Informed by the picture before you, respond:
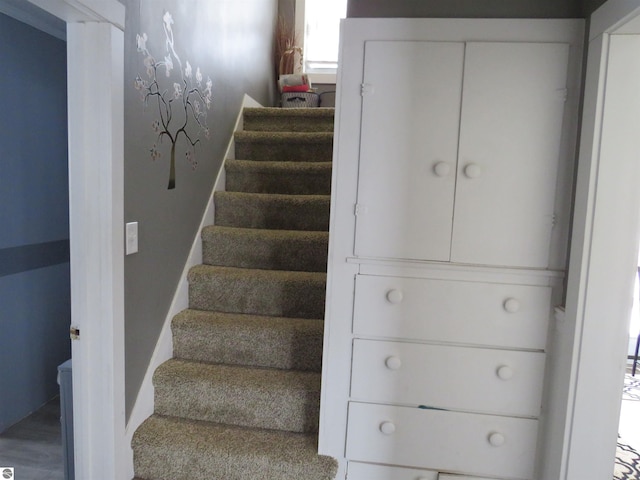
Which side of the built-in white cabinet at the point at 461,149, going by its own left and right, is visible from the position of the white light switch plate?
right

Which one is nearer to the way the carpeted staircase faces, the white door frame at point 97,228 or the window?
the white door frame

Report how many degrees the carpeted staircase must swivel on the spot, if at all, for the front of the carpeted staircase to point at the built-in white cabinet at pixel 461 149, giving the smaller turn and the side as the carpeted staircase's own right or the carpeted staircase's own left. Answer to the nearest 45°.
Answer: approximately 45° to the carpeted staircase's own left

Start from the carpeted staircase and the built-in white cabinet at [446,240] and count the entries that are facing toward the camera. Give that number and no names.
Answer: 2

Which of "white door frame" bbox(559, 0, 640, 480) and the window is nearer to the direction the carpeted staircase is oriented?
the white door frame

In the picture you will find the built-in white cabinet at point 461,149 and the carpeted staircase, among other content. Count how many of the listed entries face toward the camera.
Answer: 2

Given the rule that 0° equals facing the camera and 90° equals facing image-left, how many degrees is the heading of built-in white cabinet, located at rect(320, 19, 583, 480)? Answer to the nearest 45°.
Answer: approximately 0°

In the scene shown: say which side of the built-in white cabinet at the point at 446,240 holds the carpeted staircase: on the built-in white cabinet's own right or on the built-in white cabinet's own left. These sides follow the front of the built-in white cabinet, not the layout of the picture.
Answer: on the built-in white cabinet's own right

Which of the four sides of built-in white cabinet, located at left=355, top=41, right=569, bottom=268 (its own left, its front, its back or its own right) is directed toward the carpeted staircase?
right
